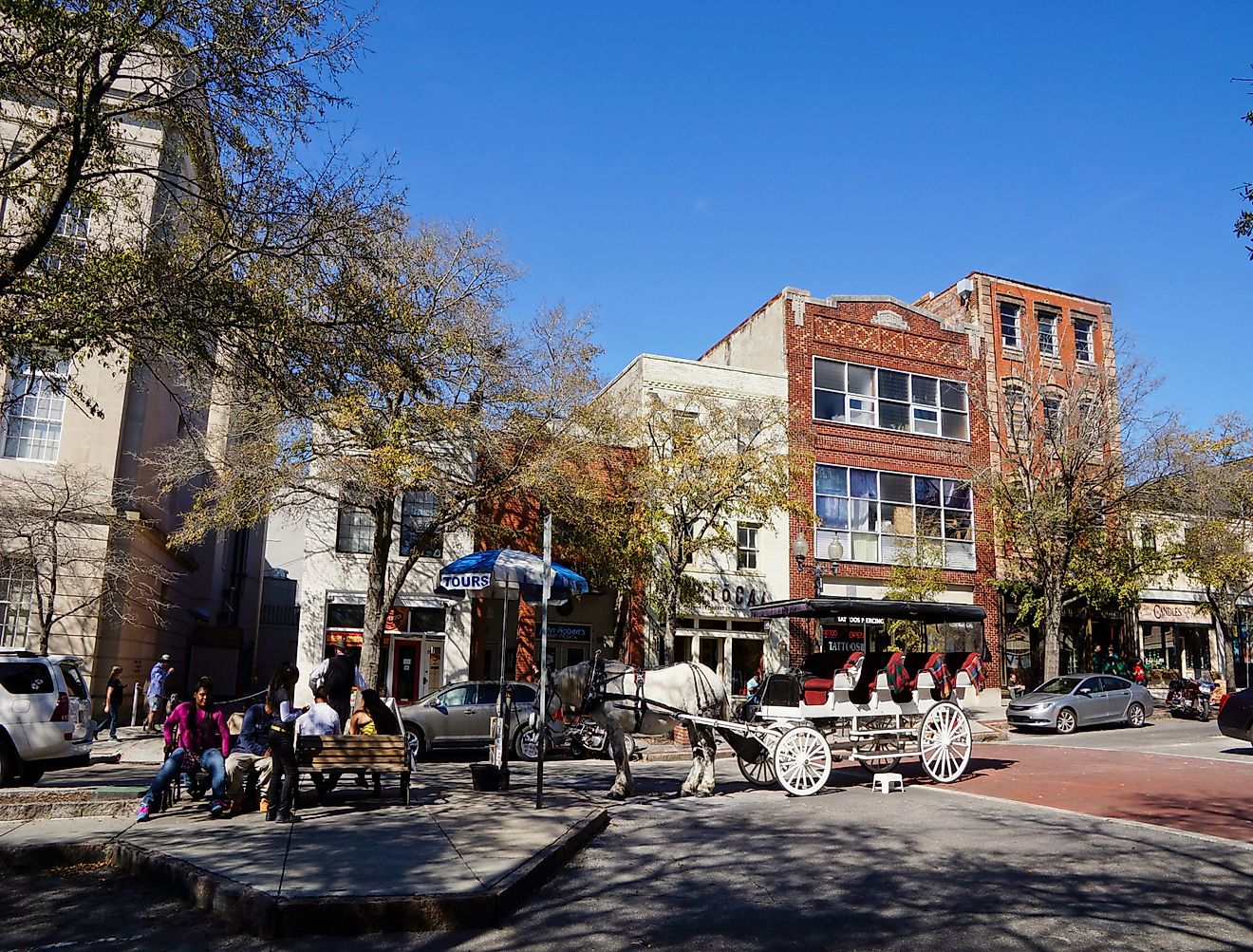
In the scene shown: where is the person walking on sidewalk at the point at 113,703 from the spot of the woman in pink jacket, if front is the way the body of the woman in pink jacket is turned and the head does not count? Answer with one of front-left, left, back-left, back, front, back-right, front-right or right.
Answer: back

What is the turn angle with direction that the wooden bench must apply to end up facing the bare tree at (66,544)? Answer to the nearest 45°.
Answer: approximately 45° to its left

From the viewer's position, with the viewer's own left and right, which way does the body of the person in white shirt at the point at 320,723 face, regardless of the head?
facing away from the viewer

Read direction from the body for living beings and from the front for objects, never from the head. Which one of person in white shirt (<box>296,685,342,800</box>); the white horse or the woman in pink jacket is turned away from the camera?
the person in white shirt

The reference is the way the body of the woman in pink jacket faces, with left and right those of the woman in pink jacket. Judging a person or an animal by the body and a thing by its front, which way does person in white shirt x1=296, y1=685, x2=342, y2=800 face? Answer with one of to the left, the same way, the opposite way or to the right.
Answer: the opposite way

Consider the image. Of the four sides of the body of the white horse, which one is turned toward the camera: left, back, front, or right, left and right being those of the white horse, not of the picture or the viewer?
left
